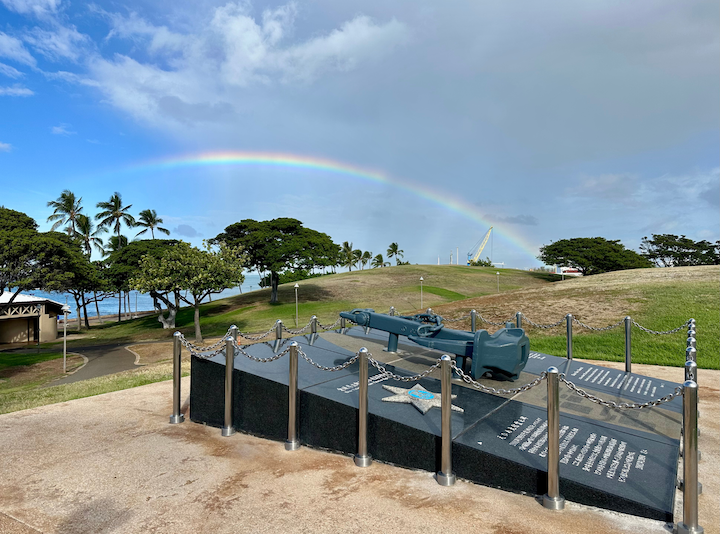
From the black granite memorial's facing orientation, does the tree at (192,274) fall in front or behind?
behind

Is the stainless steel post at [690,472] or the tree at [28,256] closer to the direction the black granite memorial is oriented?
the stainless steel post

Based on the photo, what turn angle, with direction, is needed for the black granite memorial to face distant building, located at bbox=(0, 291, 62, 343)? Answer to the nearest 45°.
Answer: approximately 180°

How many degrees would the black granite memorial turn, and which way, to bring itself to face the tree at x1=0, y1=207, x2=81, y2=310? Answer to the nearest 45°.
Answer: approximately 180°

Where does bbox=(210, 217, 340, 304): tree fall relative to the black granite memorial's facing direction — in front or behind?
behind

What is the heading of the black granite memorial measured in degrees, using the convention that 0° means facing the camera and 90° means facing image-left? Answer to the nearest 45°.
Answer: approximately 315°
